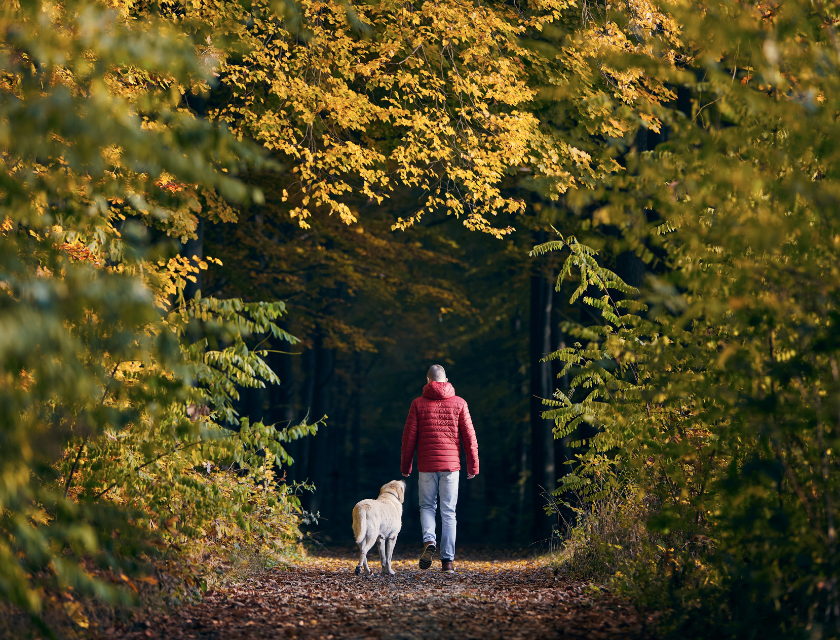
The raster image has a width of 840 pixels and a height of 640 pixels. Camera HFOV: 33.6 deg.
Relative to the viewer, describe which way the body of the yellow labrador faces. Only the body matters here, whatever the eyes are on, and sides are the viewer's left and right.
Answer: facing away from the viewer and to the right of the viewer

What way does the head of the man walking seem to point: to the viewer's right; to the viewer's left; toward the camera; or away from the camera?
away from the camera

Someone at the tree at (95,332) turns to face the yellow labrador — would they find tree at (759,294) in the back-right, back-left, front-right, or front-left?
front-right

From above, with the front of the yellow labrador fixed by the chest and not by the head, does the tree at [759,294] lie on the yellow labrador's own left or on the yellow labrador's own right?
on the yellow labrador's own right

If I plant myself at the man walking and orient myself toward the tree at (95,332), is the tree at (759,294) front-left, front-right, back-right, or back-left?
front-left

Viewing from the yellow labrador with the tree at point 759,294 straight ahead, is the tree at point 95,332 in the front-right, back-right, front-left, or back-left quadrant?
front-right

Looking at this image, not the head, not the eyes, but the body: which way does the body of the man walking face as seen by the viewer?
away from the camera

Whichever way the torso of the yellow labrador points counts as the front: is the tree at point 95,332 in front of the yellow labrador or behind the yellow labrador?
behind

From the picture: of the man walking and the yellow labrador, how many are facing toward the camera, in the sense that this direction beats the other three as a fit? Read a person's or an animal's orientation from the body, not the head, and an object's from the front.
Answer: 0

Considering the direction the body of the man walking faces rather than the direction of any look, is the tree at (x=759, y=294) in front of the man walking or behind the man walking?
behind

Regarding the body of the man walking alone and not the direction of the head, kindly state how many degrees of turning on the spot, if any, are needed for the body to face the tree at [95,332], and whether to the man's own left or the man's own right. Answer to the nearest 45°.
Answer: approximately 180°
